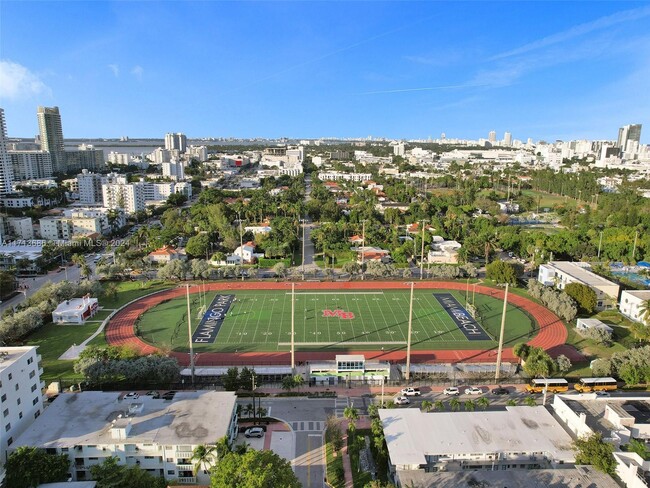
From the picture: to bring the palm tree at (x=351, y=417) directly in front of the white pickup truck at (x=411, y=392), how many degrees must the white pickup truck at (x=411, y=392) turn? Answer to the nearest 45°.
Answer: approximately 45° to its left

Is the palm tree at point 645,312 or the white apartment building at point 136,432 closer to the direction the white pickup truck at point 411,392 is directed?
the white apartment building

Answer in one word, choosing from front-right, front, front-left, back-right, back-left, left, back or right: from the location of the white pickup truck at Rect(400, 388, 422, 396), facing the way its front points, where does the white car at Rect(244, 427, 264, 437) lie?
front-left

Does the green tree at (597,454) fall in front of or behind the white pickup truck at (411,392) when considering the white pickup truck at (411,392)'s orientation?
behind

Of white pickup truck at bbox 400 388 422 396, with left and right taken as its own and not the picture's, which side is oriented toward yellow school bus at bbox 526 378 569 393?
back

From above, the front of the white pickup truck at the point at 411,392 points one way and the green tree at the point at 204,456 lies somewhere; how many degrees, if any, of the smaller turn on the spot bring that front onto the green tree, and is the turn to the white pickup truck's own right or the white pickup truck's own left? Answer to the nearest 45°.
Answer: approximately 45° to the white pickup truck's own left

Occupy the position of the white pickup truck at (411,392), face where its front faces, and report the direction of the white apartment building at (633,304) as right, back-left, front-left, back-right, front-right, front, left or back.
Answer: back-right

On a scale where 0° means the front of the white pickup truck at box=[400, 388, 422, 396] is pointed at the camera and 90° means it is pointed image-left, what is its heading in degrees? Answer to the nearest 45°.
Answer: approximately 90°
